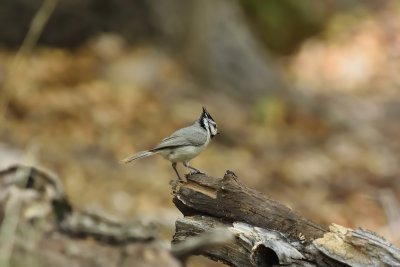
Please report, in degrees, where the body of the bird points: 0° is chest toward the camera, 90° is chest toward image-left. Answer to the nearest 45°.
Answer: approximately 270°
